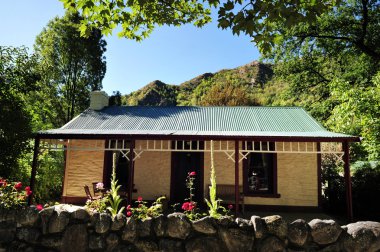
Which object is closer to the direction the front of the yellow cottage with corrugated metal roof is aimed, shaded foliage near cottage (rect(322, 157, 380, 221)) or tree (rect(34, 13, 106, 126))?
the shaded foliage near cottage

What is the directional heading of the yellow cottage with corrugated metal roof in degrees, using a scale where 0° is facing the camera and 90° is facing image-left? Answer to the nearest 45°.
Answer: approximately 0°

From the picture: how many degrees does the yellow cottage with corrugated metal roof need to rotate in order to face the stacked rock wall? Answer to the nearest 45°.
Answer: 0° — it already faces it

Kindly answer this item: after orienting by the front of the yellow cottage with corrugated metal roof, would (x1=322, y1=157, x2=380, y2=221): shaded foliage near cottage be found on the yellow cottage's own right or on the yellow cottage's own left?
on the yellow cottage's own left

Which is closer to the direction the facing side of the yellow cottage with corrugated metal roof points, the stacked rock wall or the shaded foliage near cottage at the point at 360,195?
the stacked rock wall

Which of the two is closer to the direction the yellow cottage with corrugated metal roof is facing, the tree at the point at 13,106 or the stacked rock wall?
the stacked rock wall

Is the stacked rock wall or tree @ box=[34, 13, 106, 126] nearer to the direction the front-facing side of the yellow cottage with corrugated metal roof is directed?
the stacked rock wall

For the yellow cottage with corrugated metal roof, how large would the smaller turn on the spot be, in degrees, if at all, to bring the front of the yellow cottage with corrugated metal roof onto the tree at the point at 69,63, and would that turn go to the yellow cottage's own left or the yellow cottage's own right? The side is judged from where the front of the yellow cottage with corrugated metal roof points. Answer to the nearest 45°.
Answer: approximately 135° to the yellow cottage's own right

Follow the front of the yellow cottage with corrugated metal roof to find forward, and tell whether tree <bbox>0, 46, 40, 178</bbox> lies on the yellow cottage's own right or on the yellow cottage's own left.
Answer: on the yellow cottage's own right
